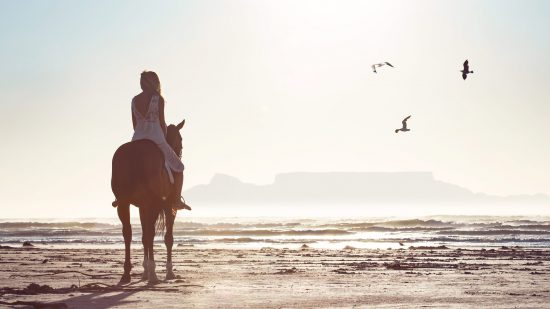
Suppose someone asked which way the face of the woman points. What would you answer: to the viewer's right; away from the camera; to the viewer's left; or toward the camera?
away from the camera

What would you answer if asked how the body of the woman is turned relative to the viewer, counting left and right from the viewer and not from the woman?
facing away from the viewer and to the right of the viewer

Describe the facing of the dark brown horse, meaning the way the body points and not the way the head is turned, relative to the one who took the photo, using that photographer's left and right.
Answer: facing away from the viewer and to the right of the viewer
